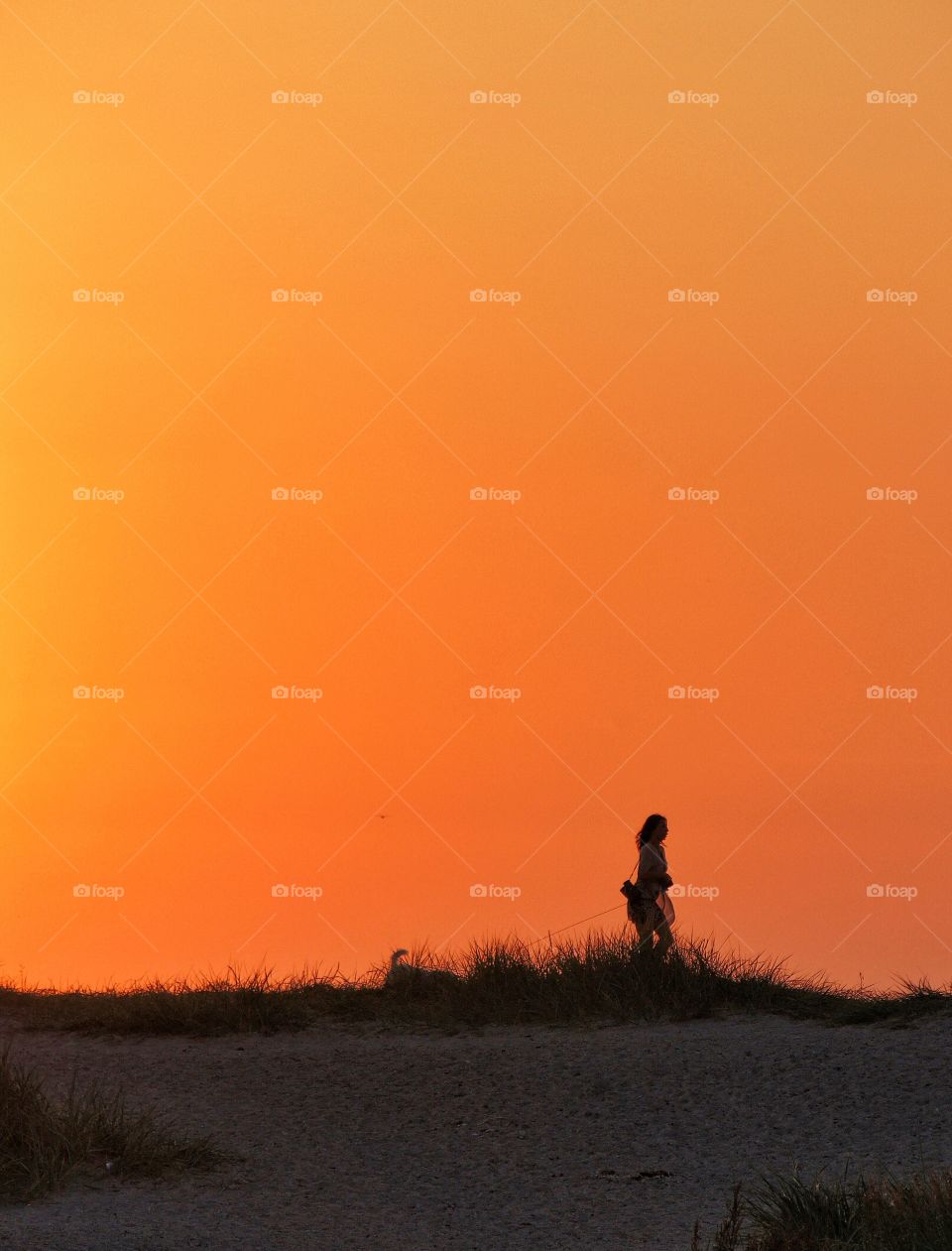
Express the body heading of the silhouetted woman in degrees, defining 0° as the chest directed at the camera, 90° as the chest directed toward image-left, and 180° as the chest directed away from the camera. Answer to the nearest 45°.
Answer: approximately 270°

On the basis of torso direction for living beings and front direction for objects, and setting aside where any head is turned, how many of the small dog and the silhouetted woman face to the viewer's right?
2

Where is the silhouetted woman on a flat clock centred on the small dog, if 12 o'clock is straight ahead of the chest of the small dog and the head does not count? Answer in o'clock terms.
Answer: The silhouetted woman is roughly at 12 o'clock from the small dog.

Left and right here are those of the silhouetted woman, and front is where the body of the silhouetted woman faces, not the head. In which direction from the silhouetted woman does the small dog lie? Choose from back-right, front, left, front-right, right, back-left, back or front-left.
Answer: back

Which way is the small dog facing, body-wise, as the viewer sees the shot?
to the viewer's right
